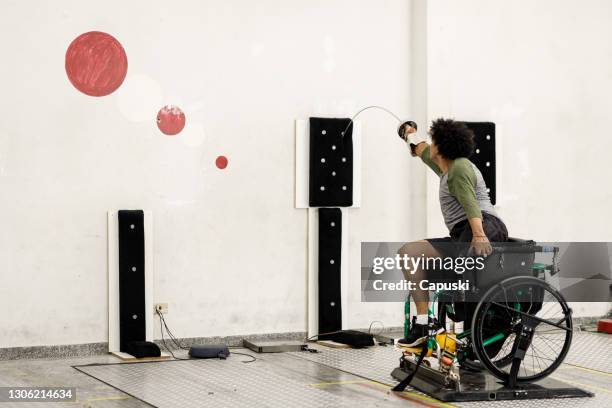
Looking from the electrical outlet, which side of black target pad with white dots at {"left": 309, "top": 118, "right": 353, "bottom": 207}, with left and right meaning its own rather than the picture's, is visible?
right

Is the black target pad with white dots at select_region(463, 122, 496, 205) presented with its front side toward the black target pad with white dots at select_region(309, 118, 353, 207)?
no

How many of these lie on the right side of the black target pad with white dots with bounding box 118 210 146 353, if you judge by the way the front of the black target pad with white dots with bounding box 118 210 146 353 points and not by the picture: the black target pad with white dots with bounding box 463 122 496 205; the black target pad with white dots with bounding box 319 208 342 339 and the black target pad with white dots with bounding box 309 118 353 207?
0

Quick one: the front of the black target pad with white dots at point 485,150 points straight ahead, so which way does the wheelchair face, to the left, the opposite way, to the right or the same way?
to the right

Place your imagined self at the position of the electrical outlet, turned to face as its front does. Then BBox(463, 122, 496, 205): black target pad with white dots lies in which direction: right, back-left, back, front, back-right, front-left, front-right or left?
left

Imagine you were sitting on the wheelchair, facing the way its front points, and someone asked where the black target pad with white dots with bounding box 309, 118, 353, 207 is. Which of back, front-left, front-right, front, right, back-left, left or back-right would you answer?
front-right

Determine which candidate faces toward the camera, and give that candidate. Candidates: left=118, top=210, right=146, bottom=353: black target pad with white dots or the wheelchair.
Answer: the black target pad with white dots

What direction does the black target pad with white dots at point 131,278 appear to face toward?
toward the camera

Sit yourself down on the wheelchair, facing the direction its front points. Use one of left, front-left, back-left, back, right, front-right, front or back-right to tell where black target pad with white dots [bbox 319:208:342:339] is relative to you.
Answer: front-right

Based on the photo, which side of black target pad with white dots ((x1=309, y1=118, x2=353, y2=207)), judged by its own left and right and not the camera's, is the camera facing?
front

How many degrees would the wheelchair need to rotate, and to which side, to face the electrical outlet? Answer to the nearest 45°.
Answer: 0° — it already faces it

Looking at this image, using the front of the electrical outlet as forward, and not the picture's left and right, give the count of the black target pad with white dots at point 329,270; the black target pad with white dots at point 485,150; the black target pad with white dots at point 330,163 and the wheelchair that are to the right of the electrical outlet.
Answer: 0

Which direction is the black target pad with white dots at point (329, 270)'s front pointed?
toward the camera

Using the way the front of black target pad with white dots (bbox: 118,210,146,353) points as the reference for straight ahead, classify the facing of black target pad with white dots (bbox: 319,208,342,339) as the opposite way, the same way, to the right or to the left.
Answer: the same way

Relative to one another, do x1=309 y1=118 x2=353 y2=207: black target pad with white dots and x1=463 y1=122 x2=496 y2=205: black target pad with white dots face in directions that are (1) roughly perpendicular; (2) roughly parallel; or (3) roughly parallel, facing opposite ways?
roughly parallel

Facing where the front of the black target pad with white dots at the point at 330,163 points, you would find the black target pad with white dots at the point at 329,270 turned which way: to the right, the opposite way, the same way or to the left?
the same way

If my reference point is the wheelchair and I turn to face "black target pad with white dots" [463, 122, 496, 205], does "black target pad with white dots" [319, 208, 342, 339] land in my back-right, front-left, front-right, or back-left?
front-left

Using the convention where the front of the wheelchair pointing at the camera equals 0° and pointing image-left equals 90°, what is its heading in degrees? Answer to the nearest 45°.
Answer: approximately 90°
